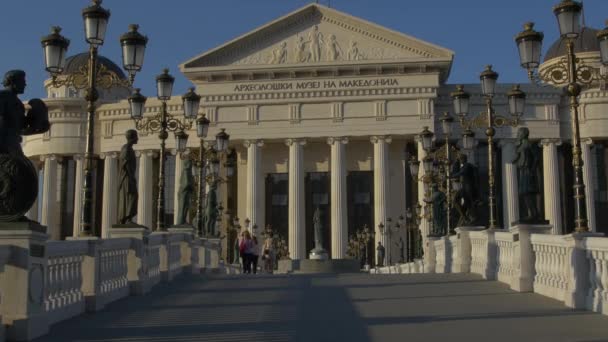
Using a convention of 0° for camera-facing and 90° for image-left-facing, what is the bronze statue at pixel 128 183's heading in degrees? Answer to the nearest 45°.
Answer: approximately 270°

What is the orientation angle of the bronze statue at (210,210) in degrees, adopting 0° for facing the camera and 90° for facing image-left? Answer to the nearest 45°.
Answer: approximately 270°

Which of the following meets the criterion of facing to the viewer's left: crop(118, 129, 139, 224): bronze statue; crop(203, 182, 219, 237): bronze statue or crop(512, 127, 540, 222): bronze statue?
crop(512, 127, 540, 222): bronze statue

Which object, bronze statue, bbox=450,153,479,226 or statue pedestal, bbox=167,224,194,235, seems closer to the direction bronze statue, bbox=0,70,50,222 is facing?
the bronze statue

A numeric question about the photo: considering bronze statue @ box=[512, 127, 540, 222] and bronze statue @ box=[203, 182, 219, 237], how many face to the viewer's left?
1

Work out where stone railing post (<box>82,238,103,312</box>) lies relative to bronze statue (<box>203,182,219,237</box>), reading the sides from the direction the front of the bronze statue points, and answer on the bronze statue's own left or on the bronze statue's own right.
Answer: on the bronze statue's own right

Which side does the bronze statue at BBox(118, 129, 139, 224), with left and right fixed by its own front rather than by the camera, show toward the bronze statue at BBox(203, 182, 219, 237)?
left

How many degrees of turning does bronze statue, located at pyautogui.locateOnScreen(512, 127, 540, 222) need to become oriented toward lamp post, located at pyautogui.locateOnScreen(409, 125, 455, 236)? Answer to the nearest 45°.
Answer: approximately 90° to its right

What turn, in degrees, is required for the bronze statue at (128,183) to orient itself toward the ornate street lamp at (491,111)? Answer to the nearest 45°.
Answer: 0° — it already faces it

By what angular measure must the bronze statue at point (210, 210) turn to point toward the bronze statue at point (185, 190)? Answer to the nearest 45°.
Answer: approximately 90° to its right

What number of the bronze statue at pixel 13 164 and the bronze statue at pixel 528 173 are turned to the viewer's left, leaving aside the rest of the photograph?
1

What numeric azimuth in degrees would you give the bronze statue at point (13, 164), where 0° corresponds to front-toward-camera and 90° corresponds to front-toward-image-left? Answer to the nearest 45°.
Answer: approximately 270°

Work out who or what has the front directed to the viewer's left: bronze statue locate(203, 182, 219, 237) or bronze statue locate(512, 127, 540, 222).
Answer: bronze statue locate(512, 127, 540, 222)

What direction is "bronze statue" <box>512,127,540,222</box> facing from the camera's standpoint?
to the viewer's left
